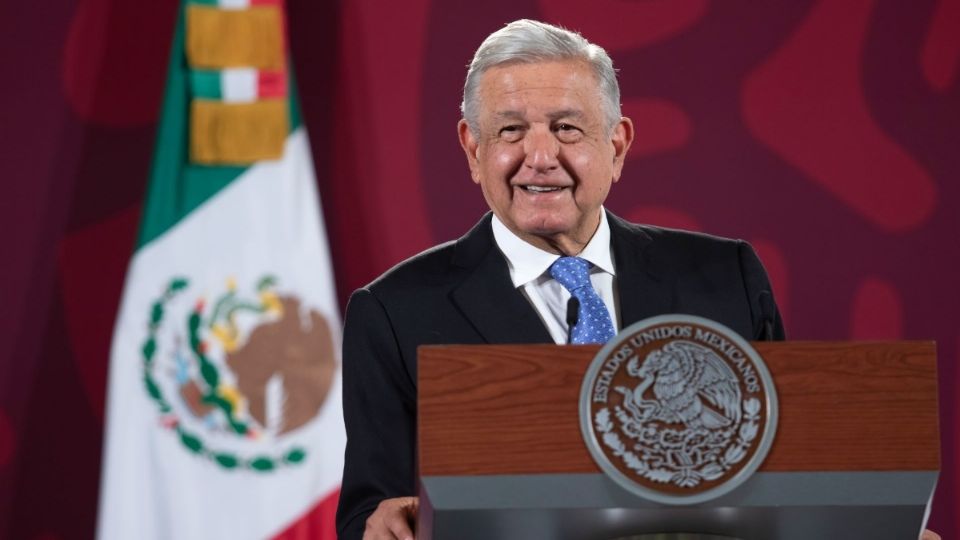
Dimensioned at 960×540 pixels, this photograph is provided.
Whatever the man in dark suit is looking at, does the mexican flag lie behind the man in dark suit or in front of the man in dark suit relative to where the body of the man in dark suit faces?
behind

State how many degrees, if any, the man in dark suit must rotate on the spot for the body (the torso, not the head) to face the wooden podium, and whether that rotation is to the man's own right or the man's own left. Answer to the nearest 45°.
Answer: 0° — they already face it
